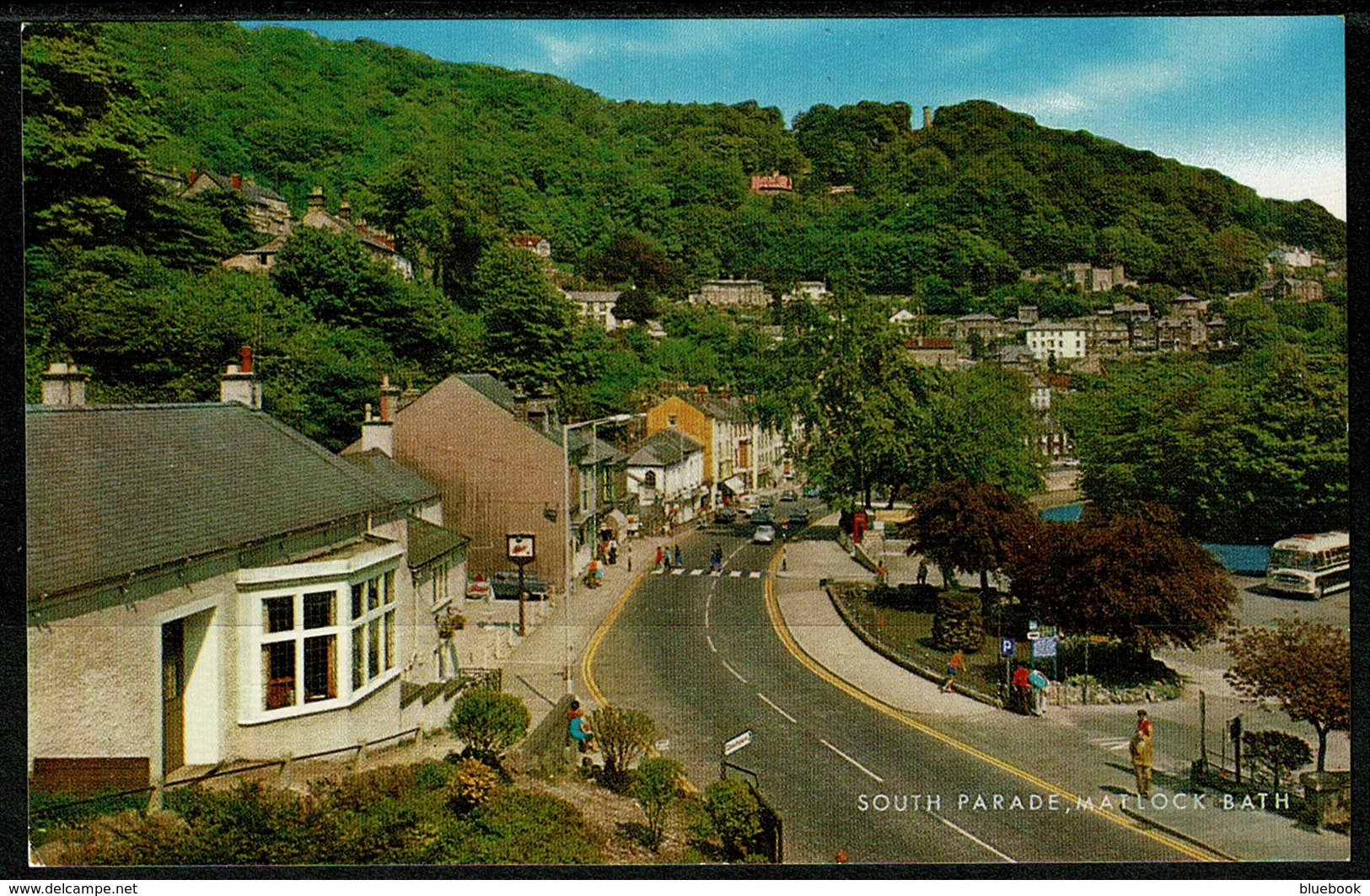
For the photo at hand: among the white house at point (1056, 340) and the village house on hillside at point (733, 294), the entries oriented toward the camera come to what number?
2

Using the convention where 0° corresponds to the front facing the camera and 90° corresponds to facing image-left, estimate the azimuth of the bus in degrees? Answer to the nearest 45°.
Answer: approximately 45°

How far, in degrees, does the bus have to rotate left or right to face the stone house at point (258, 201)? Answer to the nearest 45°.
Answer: approximately 45° to its right

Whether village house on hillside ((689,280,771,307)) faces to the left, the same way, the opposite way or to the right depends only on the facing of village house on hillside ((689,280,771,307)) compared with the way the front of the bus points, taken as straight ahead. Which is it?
to the left
